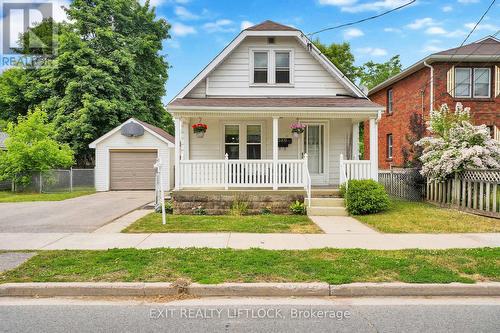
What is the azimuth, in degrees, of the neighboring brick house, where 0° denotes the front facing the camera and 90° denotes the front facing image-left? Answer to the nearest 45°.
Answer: approximately 0°

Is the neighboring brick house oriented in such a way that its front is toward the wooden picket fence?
yes

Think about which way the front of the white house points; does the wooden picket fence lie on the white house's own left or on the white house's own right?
on the white house's own left

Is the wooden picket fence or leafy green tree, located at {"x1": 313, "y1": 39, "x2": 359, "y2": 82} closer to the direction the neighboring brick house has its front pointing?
the wooden picket fence

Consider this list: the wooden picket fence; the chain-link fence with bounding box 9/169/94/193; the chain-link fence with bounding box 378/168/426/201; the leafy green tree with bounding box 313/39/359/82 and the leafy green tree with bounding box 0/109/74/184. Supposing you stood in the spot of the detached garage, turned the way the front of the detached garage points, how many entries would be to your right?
2

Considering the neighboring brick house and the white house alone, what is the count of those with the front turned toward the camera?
2

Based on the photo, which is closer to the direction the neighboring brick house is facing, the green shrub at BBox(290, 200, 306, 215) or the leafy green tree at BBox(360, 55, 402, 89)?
the green shrub

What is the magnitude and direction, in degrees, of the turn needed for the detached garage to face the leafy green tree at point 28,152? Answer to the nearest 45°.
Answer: approximately 90° to its right

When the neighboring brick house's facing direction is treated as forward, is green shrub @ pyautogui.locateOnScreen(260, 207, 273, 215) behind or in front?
in front

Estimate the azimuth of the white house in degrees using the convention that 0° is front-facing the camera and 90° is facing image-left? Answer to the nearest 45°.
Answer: approximately 0°

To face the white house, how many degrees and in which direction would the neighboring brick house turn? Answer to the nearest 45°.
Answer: approximately 45° to its right

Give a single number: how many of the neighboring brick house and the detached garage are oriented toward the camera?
2
